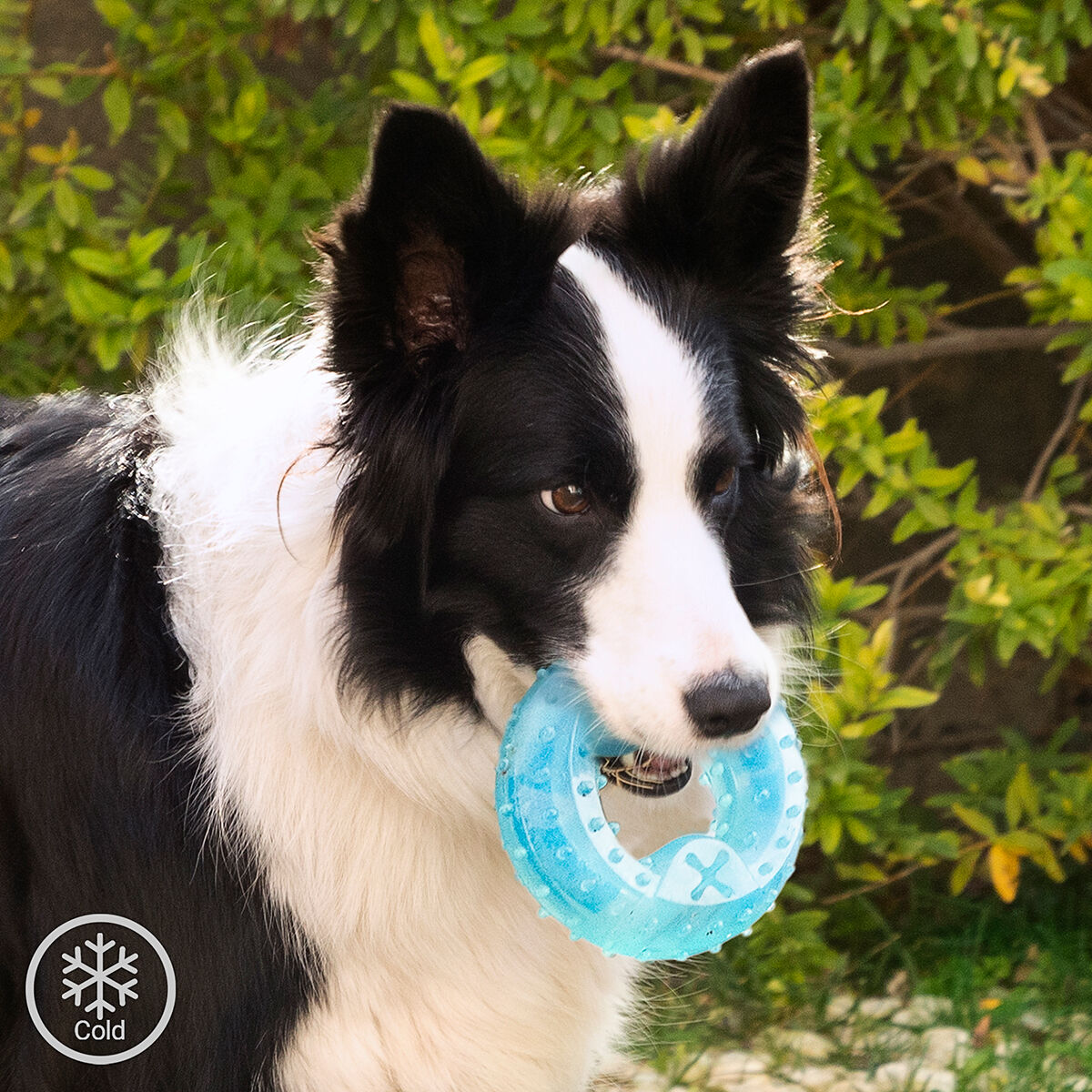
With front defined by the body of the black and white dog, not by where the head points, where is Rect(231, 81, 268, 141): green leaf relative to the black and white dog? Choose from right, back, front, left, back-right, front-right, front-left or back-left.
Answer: back-left

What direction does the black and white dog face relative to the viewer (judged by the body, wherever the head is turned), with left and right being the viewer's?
facing the viewer and to the right of the viewer

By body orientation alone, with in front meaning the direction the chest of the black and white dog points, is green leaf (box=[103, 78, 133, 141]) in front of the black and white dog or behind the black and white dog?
behind

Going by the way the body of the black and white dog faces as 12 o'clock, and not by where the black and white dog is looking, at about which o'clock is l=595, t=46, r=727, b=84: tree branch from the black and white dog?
The tree branch is roughly at 8 o'clock from the black and white dog.
